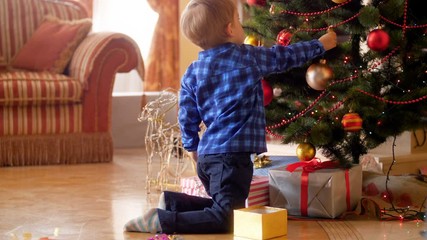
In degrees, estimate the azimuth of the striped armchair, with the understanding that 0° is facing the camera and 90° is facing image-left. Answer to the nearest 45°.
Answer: approximately 0°

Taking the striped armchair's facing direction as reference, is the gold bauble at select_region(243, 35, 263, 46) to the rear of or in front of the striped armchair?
in front

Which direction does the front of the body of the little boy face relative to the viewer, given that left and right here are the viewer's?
facing away from the viewer and to the right of the viewer

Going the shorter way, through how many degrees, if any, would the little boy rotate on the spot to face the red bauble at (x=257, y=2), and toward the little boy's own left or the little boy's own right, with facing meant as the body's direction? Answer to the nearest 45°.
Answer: approximately 45° to the little boy's own left

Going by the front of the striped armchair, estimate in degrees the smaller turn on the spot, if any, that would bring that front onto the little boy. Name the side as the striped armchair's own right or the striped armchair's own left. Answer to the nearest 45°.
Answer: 0° — it already faces them

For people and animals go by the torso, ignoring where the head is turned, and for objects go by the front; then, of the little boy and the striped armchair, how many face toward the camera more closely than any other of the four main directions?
1

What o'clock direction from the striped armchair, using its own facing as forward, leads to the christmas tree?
The christmas tree is roughly at 11 o'clock from the striped armchair.

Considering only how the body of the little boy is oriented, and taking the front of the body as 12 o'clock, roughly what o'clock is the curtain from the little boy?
The curtain is roughly at 10 o'clock from the little boy.

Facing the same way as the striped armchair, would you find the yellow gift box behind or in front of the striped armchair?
in front

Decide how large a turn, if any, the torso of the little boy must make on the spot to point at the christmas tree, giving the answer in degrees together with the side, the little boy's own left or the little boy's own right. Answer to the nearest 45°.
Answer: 0° — they already face it

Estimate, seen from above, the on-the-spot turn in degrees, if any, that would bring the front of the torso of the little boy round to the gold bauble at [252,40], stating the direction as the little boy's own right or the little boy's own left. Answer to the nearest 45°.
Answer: approximately 45° to the little boy's own left

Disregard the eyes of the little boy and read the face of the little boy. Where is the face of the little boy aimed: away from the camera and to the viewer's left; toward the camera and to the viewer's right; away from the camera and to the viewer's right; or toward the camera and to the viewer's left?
away from the camera and to the viewer's right
